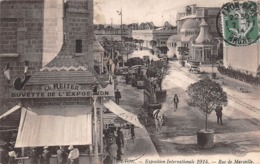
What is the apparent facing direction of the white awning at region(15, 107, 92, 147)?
toward the camera

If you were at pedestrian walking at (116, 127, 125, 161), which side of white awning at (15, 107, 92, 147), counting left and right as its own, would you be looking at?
left

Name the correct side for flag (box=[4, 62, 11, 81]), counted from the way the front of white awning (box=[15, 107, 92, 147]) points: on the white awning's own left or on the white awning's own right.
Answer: on the white awning's own right

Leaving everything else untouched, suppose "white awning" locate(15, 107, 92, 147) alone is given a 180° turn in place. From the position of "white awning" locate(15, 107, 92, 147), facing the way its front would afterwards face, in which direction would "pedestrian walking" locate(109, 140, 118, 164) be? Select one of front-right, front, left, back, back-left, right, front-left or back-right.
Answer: right

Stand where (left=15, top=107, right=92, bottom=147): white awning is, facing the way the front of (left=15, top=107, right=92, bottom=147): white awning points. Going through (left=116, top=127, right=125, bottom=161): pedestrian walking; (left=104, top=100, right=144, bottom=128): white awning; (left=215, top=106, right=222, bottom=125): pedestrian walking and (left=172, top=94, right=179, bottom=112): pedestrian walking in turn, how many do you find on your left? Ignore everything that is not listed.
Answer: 4

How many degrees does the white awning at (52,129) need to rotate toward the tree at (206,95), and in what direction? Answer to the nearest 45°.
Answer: approximately 90° to its left

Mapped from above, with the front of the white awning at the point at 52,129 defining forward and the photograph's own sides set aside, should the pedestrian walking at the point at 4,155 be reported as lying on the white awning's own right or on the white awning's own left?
on the white awning's own right
